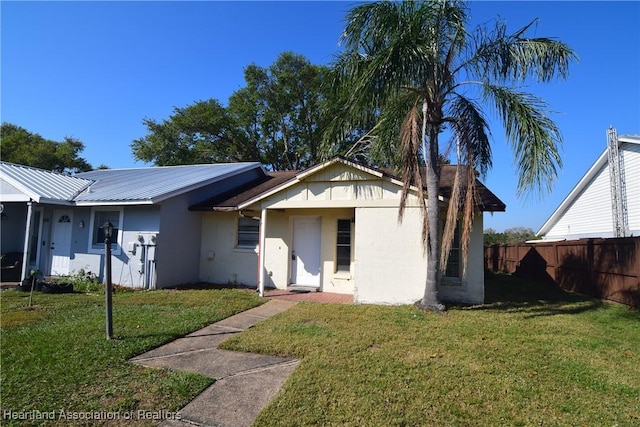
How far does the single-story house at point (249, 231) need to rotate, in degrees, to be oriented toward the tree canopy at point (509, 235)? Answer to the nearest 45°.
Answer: approximately 135° to its left

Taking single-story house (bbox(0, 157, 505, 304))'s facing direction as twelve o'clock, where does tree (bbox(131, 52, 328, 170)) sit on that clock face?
The tree is roughly at 6 o'clock from the single-story house.

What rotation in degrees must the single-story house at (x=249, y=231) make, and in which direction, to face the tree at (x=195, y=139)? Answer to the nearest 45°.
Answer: approximately 180°

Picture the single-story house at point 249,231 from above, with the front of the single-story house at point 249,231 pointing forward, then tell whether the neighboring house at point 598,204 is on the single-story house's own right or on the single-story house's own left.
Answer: on the single-story house's own left

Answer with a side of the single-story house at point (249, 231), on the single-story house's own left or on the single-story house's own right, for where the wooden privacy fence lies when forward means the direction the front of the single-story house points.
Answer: on the single-story house's own left

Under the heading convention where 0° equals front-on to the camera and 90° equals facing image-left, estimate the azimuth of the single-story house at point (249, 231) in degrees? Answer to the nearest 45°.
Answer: approximately 0°
